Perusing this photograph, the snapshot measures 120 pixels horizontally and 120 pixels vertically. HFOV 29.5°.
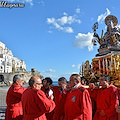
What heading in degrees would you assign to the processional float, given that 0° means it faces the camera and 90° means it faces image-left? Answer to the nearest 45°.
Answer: approximately 45°

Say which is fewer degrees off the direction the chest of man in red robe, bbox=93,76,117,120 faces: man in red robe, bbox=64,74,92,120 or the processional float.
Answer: the man in red robe

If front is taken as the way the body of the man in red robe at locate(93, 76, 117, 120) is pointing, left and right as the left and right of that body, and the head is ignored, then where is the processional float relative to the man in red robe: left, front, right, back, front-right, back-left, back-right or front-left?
back-right

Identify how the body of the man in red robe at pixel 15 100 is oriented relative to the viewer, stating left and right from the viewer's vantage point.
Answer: facing to the right of the viewer

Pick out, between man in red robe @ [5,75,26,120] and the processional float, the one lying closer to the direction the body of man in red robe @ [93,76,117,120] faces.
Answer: the man in red robe
